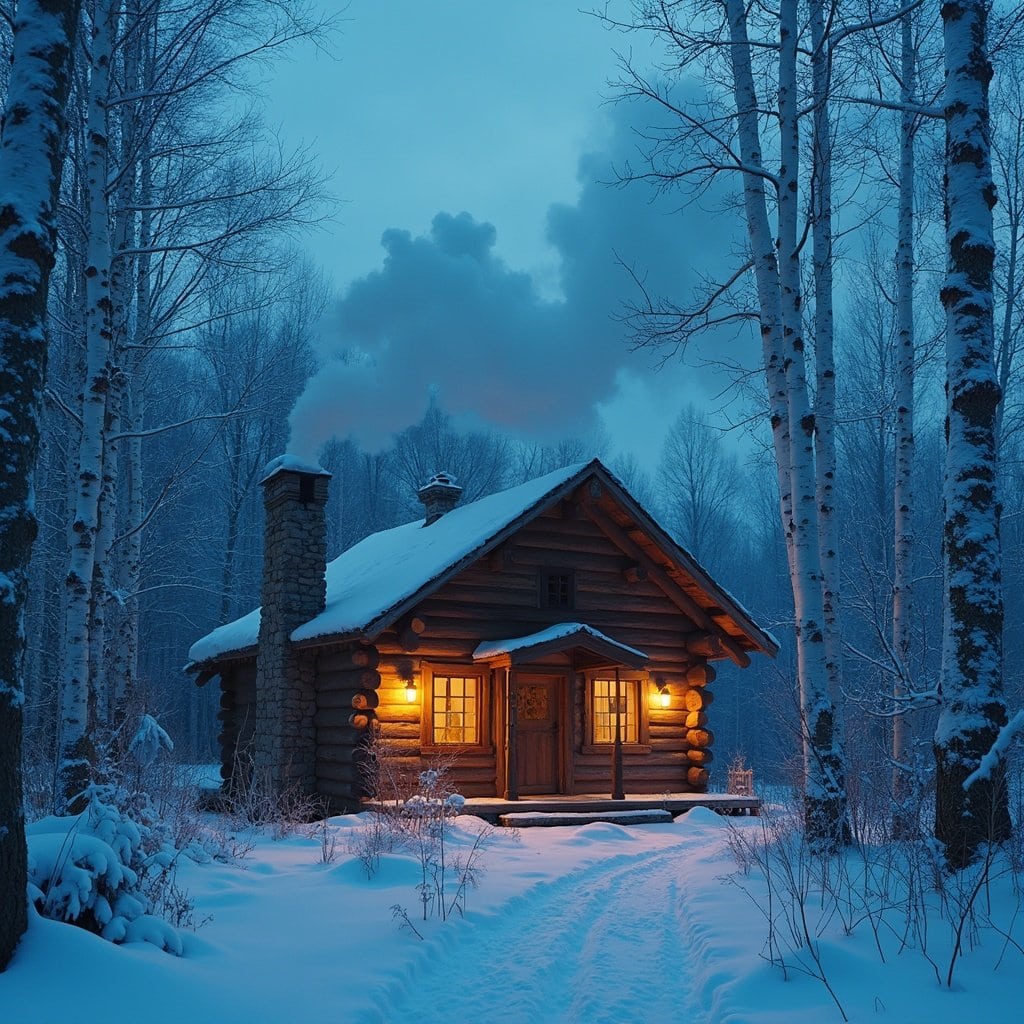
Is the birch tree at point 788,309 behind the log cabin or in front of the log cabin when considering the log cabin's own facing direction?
in front

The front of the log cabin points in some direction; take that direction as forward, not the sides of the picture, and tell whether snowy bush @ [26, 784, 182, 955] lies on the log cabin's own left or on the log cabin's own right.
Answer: on the log cabin's own right

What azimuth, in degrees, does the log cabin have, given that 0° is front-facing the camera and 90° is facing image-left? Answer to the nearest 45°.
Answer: approximately 315°

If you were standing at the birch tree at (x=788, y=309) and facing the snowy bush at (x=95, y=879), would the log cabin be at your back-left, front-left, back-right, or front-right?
back-right
